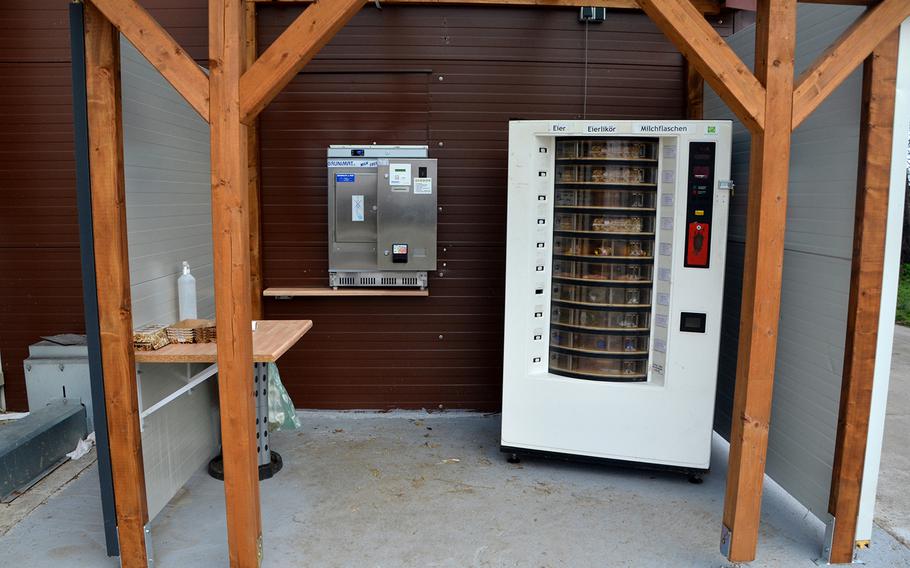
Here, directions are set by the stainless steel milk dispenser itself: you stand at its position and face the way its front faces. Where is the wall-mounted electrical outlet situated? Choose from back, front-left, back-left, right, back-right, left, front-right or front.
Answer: left

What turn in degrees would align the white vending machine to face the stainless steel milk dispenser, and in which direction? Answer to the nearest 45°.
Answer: approximately 90° to its right

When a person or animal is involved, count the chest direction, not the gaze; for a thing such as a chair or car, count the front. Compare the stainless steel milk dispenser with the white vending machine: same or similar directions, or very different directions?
same or similar directions

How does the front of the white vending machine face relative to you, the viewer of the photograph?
facing the viewer

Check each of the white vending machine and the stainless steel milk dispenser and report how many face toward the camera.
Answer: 2

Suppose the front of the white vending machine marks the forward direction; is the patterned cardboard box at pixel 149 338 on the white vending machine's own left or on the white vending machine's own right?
on the white vending machine's own right

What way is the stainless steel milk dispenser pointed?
toward the camera

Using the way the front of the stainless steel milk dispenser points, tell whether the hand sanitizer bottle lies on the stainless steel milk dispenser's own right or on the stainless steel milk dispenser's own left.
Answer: on the stainless steel milk dispenser's own right

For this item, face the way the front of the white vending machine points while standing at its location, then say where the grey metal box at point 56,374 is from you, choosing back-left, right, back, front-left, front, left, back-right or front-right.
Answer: right

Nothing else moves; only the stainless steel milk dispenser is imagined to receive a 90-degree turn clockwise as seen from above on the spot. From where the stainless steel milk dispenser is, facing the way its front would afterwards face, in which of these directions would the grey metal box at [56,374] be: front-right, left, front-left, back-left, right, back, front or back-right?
front
